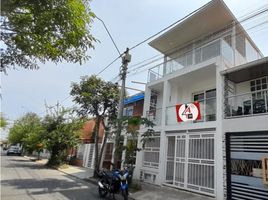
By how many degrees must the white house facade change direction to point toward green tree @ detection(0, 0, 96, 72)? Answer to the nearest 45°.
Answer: approximately 45° to its left

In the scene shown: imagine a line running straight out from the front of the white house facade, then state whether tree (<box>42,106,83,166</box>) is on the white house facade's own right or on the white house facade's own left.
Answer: on the white house facade's own right

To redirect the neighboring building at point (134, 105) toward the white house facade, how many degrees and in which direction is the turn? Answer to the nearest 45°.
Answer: approximately 90° to its left

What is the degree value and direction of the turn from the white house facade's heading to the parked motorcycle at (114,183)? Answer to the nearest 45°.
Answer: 0° — it already faces it

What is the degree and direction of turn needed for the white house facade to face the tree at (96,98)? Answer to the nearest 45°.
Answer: approximately 45° to its right

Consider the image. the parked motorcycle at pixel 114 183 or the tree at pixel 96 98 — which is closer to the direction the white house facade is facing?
the parked motorcycle

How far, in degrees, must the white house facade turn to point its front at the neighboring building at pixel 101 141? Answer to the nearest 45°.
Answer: approximately 90° to its right

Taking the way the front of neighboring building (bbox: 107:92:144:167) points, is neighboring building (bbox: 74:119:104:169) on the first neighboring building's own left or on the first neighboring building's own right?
on the first neighboring building's own right

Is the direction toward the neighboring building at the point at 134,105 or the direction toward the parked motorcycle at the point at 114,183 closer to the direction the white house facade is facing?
the parked motorcycle

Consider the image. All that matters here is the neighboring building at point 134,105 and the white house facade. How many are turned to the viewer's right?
0

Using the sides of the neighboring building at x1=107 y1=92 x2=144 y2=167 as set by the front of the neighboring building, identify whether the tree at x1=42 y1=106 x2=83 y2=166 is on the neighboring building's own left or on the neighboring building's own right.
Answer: on the neighboring building's own right

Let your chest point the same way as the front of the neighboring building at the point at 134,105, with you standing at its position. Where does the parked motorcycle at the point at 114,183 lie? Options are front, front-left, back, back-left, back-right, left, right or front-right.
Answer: front-left

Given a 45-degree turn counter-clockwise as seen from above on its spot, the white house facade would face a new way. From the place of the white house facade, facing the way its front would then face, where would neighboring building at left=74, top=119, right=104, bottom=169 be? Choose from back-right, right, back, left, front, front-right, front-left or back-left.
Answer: back-right

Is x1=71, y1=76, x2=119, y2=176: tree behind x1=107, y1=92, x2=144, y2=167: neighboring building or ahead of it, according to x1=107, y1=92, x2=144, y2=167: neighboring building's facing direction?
ahead

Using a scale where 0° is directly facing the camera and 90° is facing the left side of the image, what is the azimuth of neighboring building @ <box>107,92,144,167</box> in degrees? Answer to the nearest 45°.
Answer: approximately 45°
